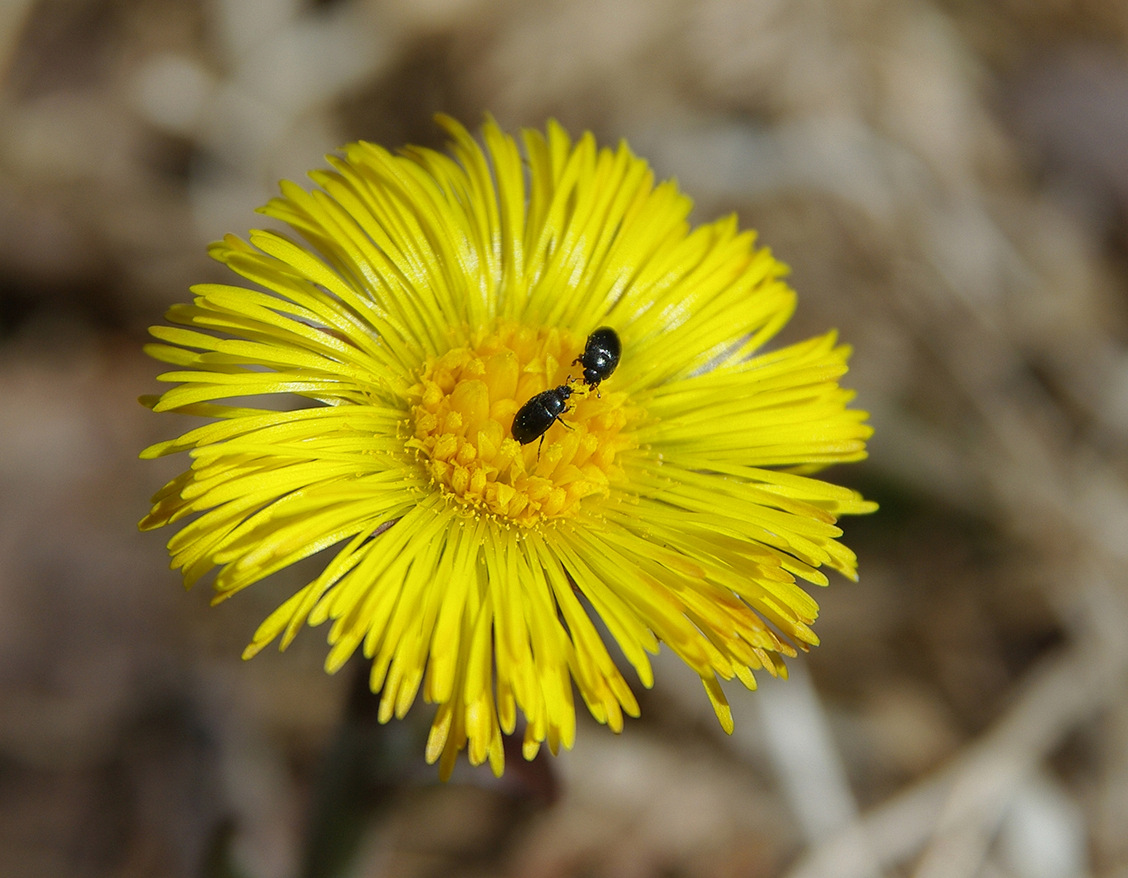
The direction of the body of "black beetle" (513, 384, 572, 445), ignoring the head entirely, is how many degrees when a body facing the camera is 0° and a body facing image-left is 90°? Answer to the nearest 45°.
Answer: approximately 225°
